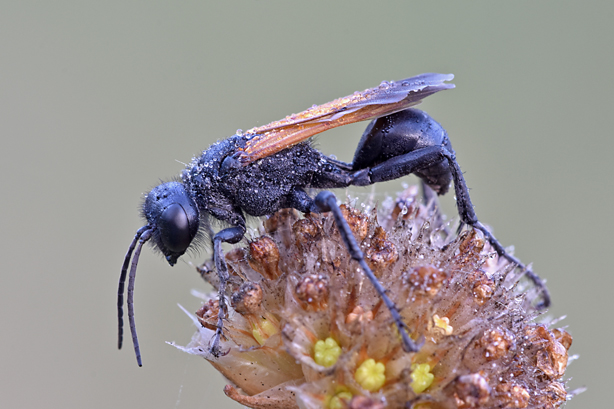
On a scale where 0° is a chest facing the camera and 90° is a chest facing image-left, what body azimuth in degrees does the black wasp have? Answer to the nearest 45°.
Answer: approximately 90°
